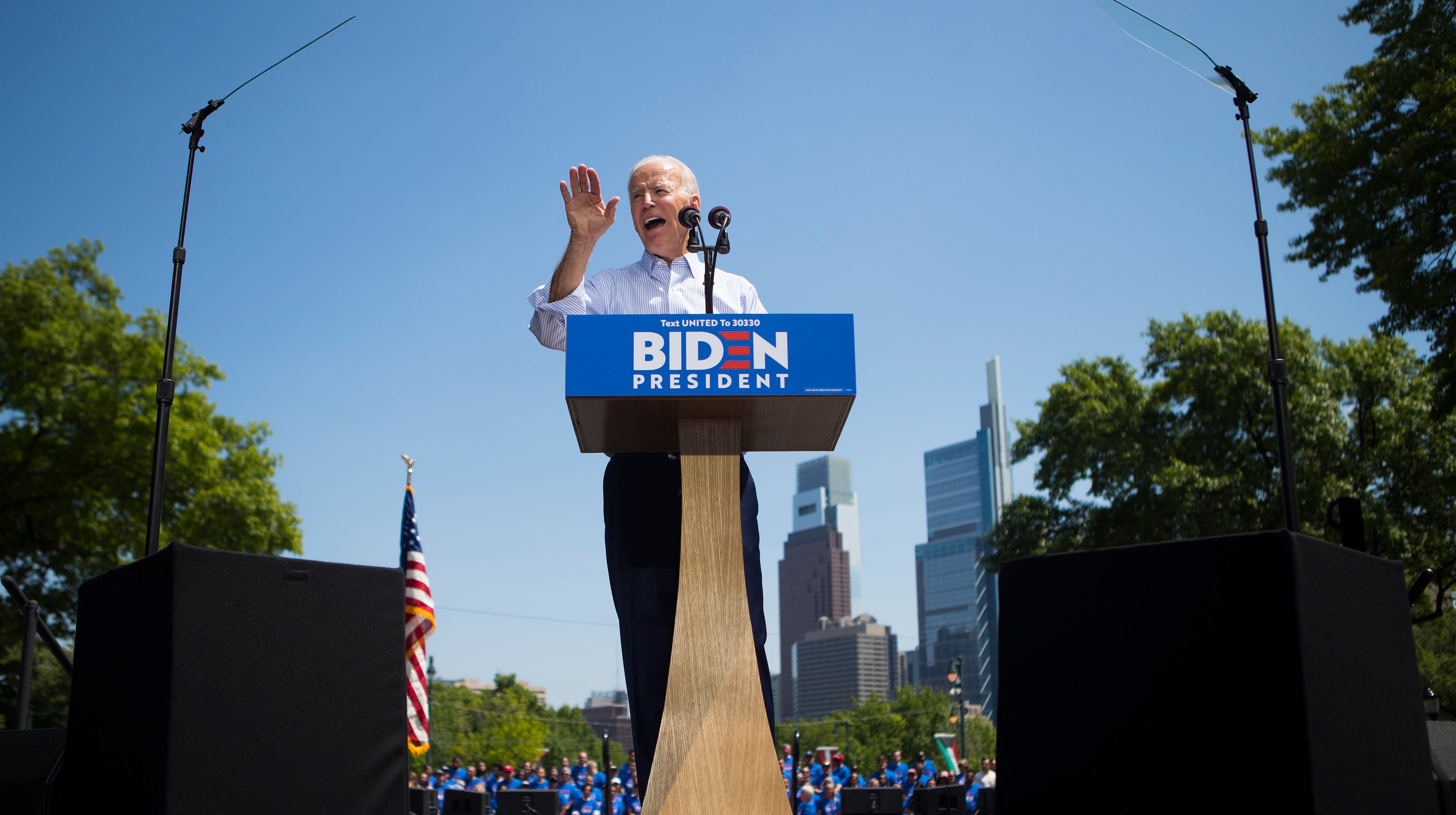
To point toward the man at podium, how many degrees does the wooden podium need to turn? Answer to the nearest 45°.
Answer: approximately 180°

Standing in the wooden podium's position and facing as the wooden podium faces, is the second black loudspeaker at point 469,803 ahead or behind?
behind

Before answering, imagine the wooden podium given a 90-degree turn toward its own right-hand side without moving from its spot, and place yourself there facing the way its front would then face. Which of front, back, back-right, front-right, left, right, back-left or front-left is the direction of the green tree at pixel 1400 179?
back-right

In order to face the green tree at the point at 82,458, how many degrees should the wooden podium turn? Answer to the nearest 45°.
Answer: approximately 135° to its right

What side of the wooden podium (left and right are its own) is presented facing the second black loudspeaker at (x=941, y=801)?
back

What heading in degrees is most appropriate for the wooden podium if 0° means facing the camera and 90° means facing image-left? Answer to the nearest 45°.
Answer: approximately 0°

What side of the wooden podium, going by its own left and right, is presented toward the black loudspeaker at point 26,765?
right

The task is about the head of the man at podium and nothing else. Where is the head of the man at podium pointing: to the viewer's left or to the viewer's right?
to the viewer's left

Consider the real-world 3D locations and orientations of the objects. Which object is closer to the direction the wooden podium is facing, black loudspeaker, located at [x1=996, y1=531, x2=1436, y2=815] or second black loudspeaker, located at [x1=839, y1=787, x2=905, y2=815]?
the black loudspeaker

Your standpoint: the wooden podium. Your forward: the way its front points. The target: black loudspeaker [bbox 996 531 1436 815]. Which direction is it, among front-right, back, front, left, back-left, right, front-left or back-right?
front-left

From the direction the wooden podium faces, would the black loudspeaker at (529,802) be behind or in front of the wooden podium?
behind
